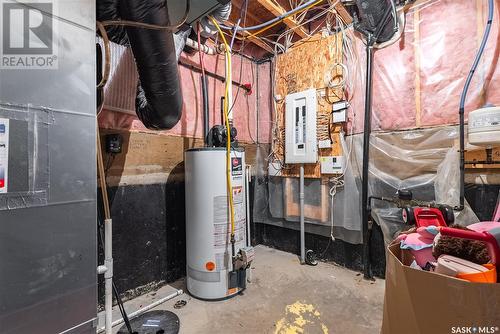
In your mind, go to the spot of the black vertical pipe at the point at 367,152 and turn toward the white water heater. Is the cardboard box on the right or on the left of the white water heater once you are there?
left

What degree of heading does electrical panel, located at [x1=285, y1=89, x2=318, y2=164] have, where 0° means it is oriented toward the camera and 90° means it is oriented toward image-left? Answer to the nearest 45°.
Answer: approximately 45°

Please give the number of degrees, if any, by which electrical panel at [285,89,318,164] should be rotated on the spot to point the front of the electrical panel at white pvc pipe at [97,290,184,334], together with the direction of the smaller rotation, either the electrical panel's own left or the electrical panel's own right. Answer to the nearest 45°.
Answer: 0° — it already faces it

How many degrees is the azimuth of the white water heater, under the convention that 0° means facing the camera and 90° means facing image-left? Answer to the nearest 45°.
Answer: approximately 315°

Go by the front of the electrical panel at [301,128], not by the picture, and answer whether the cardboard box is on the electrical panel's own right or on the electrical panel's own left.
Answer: on the electrical panel's own left

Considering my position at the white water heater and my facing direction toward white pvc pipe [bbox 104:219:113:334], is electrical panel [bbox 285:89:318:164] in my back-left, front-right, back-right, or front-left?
back-left
